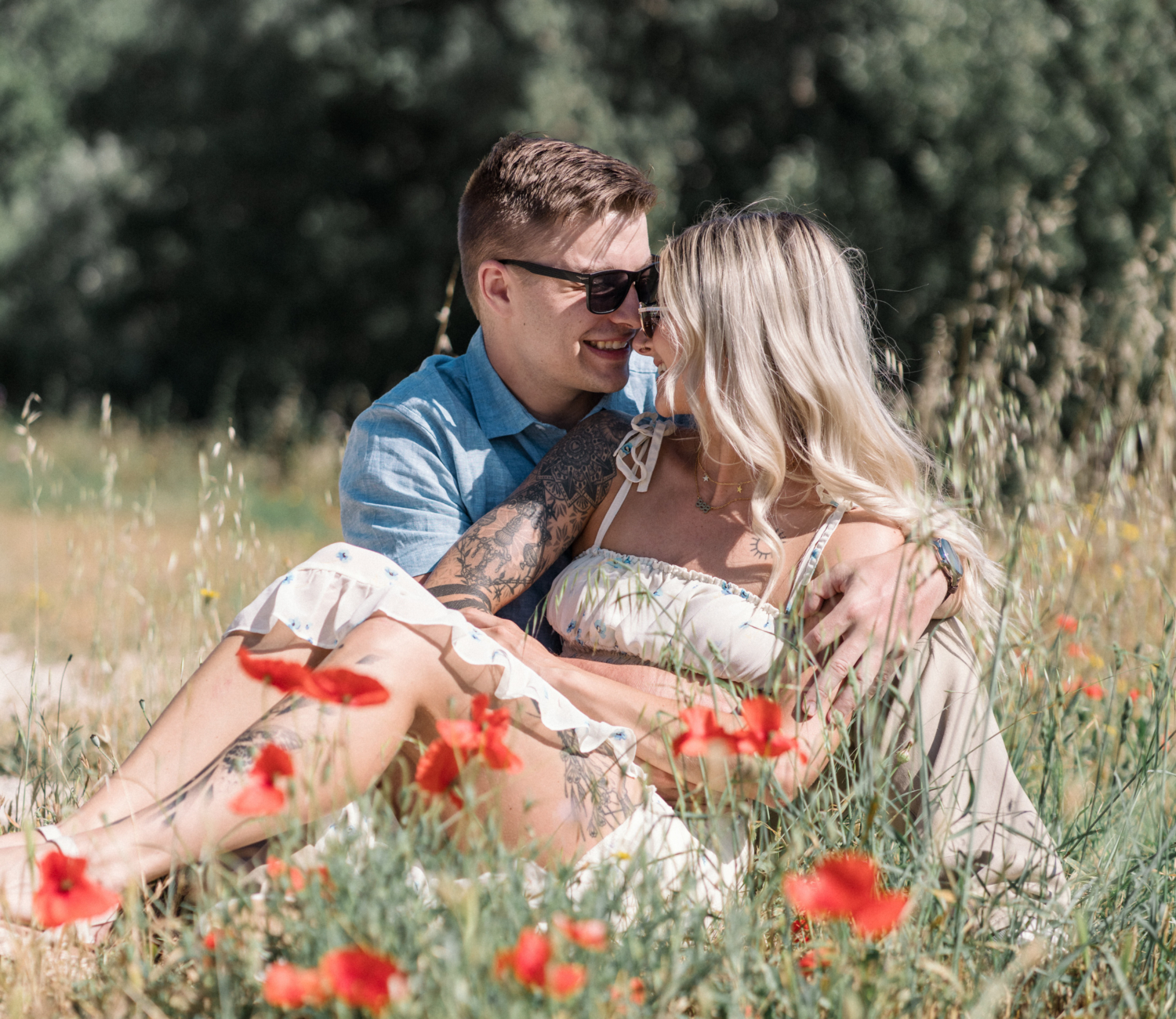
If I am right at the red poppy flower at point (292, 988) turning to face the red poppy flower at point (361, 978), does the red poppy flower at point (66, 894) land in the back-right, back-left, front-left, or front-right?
back-left

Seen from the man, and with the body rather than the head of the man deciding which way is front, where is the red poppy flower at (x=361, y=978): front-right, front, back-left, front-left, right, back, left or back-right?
front-right

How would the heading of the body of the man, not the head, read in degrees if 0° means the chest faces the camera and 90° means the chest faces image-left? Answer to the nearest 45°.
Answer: approximately 315°

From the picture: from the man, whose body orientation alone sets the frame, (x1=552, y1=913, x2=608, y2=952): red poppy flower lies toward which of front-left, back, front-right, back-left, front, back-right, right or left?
front-right

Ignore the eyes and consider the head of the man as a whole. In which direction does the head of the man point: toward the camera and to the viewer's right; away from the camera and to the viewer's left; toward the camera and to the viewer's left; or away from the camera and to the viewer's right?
toward the camera and to the viewer's right

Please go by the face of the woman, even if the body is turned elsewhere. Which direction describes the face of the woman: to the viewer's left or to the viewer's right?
to the viewer's left

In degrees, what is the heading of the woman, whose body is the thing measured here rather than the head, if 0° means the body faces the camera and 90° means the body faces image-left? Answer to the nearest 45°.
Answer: approximately 45°
